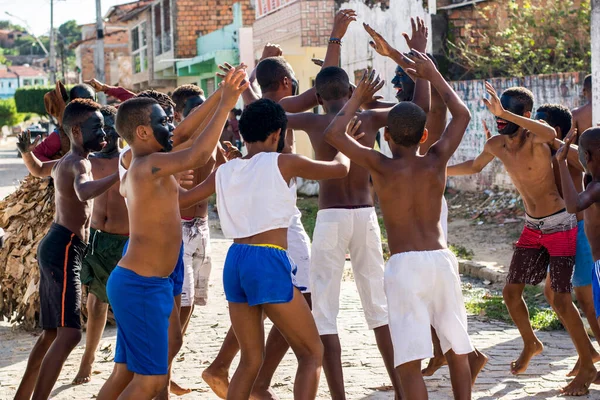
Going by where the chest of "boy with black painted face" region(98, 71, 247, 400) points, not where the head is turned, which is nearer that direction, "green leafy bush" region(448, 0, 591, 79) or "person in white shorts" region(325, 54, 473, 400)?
the person in white shorts

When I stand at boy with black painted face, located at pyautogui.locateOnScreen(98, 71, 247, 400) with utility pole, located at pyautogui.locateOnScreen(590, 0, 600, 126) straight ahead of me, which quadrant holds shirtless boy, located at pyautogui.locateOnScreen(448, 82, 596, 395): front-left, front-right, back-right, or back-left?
front-right

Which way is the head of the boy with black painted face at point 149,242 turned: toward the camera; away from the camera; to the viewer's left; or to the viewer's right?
to the viewer's right

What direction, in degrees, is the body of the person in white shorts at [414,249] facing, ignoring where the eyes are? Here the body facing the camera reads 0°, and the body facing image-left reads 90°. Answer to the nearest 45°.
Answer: approximately 180°

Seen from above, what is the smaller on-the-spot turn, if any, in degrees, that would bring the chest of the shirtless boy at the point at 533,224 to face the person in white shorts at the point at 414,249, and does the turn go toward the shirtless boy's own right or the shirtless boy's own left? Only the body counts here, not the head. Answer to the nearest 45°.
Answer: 0° — they already face them

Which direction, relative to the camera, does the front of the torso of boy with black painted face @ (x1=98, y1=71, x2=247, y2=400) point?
to the viewer's right

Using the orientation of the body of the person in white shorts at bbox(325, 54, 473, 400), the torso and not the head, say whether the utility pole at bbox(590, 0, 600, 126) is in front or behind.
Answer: in front

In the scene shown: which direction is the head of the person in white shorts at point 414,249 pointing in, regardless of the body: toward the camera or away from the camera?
away from the camera

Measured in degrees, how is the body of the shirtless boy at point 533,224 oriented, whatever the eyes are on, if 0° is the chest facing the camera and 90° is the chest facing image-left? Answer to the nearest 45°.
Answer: approximately 45°

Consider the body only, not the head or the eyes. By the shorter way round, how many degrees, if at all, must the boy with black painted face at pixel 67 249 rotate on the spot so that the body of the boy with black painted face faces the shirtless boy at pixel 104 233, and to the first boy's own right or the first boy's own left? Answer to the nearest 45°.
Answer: approximately 45° to the first boy's own left

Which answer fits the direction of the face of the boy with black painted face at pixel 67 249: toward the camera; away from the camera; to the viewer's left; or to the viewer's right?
to the viewer's right

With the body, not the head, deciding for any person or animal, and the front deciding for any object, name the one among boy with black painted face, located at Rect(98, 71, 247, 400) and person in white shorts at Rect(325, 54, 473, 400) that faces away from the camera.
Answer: the person in white shorts

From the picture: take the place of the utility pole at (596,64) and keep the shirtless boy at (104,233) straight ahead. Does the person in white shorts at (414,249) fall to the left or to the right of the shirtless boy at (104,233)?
left

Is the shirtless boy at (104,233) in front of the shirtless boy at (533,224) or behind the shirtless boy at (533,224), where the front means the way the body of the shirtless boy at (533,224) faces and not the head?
in front

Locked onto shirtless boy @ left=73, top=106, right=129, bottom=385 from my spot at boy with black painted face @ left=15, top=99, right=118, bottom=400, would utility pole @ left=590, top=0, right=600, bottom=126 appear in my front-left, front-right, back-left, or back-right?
front-right
